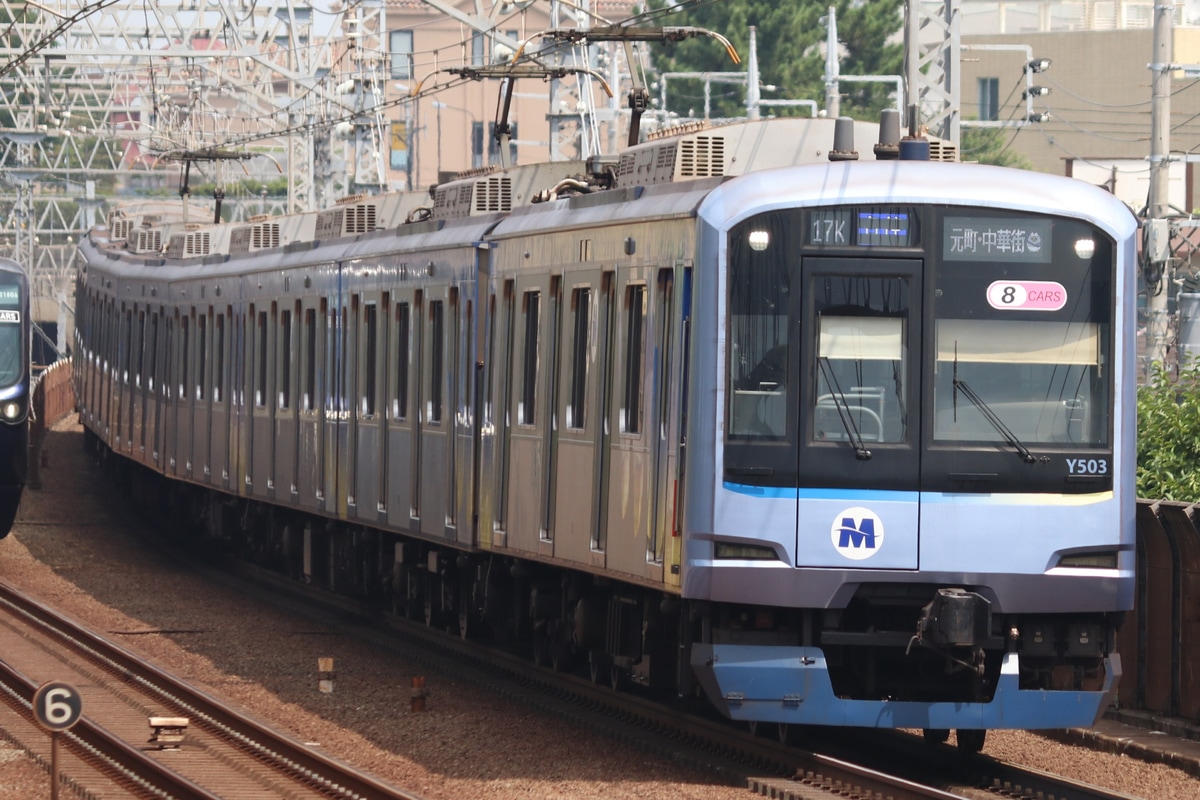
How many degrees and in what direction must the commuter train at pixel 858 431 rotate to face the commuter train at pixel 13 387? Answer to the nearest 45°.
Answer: approximately 135° to its right

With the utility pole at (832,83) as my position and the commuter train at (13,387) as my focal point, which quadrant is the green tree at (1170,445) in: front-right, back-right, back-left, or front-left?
front-left

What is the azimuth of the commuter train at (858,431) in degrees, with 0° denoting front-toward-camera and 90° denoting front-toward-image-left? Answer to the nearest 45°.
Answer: approximately 0°

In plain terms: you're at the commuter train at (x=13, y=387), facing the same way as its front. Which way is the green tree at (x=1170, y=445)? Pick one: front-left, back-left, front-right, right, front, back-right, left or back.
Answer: front-left

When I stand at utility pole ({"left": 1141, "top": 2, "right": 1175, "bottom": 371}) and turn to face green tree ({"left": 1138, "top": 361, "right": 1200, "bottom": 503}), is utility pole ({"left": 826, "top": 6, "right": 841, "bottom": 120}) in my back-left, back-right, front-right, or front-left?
back-right

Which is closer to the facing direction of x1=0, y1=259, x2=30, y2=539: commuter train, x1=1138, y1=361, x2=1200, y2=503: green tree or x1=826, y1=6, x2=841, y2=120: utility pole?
the green tree

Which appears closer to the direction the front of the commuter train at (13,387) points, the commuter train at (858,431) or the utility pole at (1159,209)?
the commuter train

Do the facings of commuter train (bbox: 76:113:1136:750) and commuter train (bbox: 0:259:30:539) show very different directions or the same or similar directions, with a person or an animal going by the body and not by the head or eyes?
same or similar directions

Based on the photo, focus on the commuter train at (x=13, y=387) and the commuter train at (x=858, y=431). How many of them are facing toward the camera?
2
